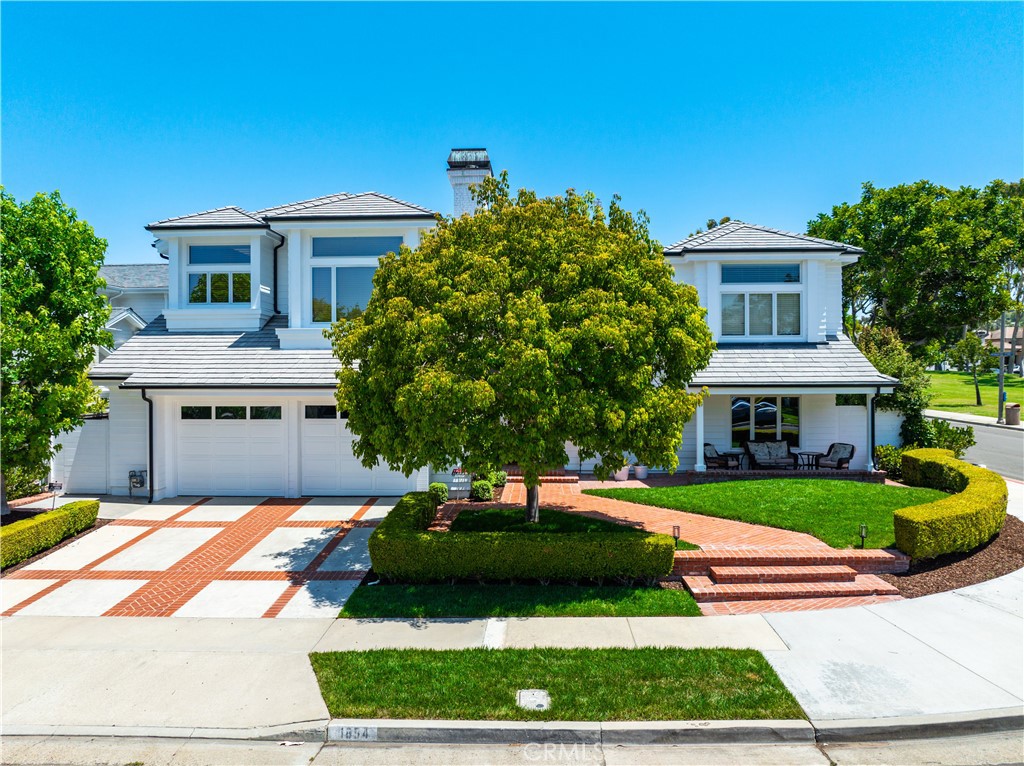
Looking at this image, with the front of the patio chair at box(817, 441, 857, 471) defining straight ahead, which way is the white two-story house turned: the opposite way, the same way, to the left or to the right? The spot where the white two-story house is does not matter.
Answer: to the left

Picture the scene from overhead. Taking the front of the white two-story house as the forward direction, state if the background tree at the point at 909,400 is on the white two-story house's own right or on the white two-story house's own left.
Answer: on the white two-story house's own left

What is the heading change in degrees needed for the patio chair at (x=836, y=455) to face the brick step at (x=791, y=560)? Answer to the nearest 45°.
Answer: approximately 45° to its left

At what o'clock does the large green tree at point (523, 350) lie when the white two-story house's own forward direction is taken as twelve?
The large green tree is roughly at 11 o'clock from the white two-story house.

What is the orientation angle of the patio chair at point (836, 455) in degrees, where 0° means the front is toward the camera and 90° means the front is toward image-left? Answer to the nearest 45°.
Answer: approximately 45°

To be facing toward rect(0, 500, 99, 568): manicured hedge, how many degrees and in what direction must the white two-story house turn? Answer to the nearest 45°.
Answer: approximately 45° to its right

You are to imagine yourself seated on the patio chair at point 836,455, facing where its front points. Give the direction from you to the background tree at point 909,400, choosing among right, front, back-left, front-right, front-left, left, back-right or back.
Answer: back

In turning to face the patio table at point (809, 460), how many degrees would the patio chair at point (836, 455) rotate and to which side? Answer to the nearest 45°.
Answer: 0° — it already faces it

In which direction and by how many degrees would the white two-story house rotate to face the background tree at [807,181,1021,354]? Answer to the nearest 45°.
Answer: approximately 135° to its left

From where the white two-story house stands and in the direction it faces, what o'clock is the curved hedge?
The curved hedge is roughly at 10 o'clock from the white two-story house.
